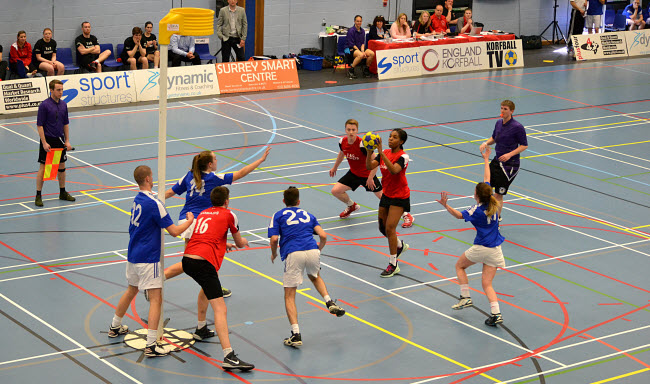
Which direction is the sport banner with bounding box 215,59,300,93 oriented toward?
toward the camera

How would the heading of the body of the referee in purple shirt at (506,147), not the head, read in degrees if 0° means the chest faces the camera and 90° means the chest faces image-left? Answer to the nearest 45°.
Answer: approximately 45°

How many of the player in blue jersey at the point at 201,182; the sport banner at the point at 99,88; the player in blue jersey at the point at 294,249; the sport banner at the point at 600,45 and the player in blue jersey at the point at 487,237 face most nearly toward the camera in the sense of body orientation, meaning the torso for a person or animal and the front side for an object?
2

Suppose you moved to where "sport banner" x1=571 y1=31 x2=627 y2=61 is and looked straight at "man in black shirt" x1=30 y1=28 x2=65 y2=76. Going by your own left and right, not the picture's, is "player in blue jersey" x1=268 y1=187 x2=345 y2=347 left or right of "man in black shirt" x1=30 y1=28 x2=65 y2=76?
left

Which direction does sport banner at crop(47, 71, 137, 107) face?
toward the camera

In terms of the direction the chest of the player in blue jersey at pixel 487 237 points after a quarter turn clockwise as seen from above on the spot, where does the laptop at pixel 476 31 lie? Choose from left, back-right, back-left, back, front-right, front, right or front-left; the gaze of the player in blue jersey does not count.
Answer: front-left

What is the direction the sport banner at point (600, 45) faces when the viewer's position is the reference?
facing the viewer

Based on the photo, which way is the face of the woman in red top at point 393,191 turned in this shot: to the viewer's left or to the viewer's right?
to the viewer's left

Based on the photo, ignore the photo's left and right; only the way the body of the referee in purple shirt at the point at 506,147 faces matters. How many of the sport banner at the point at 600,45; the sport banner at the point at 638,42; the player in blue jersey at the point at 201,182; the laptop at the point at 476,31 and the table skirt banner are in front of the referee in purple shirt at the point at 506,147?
1

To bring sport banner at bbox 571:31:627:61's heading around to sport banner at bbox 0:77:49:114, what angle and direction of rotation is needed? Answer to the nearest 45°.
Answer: approximately 45° to its right

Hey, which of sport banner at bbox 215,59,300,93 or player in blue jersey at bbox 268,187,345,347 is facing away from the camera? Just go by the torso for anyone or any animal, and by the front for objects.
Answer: the player in blue jersey

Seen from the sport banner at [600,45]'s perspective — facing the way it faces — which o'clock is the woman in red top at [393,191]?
The woman in red top is roughly at 12 o'clock from the sport banner.

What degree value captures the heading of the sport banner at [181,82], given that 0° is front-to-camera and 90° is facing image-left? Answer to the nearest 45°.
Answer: approximately 0°

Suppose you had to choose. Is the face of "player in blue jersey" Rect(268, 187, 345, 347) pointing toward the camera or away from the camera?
away from the camera

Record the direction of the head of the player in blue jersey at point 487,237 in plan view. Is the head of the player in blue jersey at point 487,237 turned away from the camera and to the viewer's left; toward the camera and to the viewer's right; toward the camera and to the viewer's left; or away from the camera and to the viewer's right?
away from the camera and to the viewer's left

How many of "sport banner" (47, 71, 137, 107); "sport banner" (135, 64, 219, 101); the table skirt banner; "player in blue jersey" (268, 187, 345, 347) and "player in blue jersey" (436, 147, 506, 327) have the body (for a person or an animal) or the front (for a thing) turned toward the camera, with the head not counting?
3

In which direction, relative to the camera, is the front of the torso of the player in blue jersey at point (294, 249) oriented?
away from the camera

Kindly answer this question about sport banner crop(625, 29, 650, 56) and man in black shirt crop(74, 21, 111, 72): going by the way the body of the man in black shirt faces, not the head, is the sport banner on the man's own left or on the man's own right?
on the man's own left
